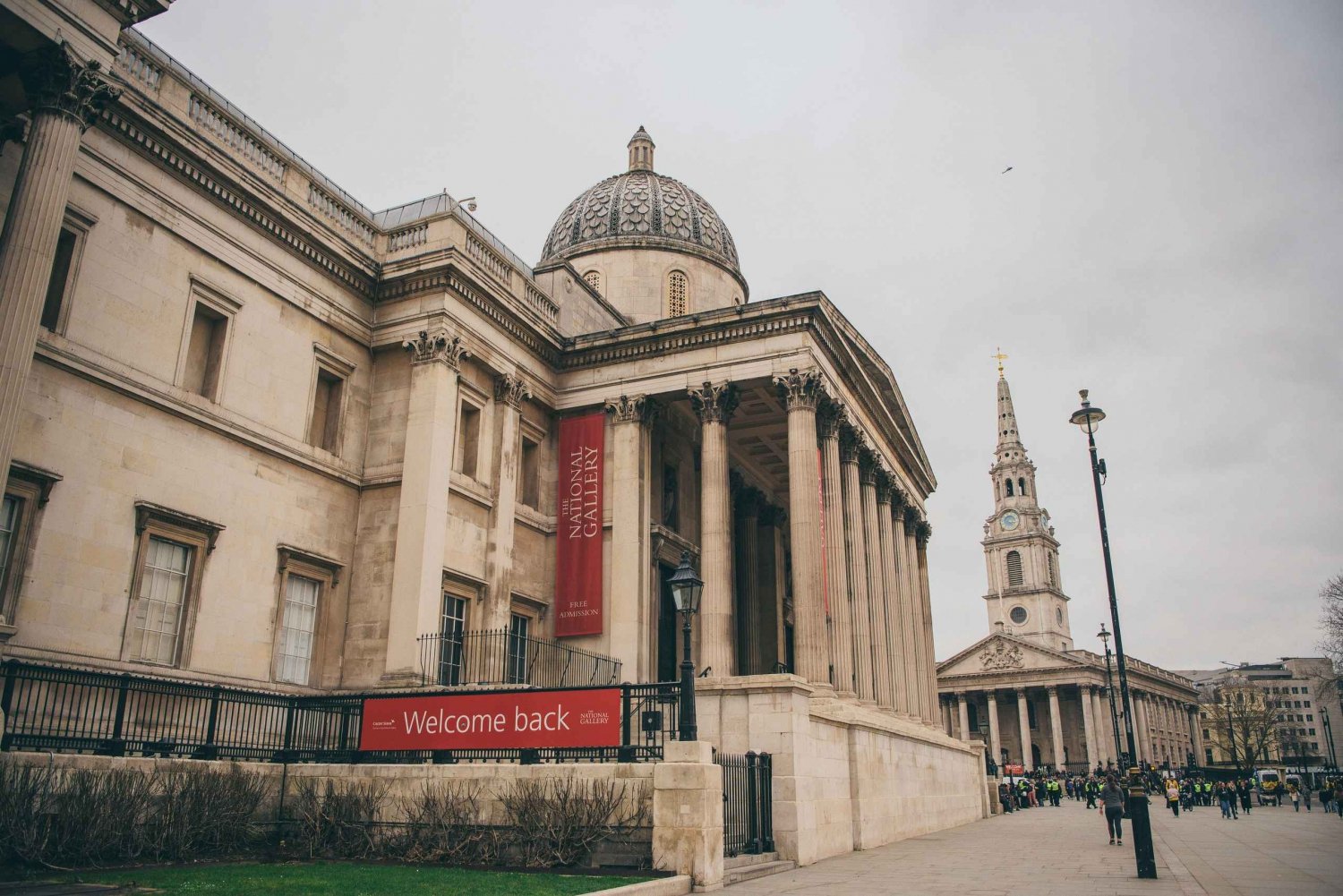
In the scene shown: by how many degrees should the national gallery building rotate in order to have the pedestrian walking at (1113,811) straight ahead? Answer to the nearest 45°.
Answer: approximately 45° to its left

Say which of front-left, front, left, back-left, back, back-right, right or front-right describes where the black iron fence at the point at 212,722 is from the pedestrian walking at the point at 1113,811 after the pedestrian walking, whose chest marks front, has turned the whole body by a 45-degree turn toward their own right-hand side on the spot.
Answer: back

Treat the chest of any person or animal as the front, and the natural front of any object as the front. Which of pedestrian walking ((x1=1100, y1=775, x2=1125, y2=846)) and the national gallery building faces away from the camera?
the pedestrian walking

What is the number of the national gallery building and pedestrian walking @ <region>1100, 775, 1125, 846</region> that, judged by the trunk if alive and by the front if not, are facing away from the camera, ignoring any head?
1

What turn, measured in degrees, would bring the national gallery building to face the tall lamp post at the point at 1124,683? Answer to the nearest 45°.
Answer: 0° — it already faces it

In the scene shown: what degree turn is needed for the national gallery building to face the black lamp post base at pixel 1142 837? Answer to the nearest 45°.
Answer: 0° — it already faces it

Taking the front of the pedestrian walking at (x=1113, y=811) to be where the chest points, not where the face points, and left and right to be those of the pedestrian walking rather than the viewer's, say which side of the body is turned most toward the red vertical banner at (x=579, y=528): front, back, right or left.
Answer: left

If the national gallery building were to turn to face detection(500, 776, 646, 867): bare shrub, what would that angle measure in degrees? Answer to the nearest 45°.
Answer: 0° — it already faces it

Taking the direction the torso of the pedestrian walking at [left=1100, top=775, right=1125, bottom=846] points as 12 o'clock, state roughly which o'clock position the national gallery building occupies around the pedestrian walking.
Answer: The national gallery building is roughly at 8 o'clock from the pedestrian walking.

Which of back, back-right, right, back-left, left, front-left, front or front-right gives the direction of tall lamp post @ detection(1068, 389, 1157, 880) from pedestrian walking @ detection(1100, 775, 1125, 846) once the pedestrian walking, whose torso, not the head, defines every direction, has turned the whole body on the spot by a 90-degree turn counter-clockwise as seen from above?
left

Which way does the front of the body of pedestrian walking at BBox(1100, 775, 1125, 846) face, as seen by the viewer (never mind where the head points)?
away from the camera

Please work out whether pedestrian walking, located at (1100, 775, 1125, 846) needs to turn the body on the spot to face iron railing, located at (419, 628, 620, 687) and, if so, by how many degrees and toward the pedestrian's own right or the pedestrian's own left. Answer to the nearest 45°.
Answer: approximately 135° to the pedestrian's own left

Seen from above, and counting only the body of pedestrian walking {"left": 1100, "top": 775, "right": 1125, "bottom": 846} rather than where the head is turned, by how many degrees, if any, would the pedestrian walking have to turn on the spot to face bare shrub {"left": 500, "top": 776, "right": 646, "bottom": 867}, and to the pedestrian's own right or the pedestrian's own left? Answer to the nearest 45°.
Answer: approximately 135° to the pedestrian's own left
